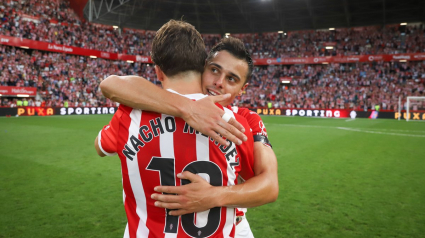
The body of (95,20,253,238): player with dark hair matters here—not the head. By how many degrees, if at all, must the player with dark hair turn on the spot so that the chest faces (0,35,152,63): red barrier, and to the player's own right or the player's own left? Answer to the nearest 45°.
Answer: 0° — they already face it

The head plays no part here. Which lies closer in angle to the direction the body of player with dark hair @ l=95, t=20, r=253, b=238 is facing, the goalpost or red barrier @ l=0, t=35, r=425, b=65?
the red barrier

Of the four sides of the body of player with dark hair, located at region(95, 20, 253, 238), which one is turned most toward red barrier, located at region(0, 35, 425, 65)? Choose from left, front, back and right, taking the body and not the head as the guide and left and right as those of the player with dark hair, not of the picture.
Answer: front

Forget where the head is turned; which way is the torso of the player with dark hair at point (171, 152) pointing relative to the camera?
away from the camera

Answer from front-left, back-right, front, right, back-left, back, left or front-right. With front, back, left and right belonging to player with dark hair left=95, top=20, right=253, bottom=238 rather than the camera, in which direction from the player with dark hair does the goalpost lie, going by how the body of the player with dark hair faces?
front-right
